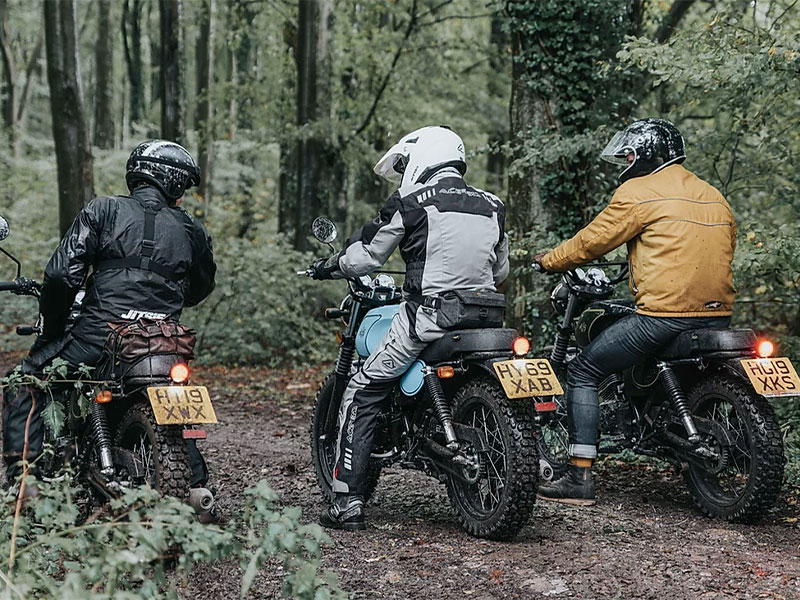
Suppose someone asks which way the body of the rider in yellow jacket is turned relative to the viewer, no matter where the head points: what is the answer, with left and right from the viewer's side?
facing away from the viewer and to the left of the viewer

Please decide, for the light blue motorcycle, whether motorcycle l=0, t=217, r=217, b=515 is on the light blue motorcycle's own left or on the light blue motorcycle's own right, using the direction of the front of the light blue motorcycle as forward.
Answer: on the light blue motorcycle's own left

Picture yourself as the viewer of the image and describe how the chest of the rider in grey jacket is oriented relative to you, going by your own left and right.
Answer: facing away from the viewer and to the left of the viewer

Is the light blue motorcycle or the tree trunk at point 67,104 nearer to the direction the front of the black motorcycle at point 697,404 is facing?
the tree trunk

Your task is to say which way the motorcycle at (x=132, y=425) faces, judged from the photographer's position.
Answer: facing away from the viewer and to the left of the viewer

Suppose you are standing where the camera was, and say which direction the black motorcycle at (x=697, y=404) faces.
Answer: facing away from the viewer and to the left of the viewer

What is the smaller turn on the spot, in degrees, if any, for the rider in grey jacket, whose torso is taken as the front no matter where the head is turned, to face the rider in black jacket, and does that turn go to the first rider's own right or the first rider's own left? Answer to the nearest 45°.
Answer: approximately 45° to the first rider's own left
